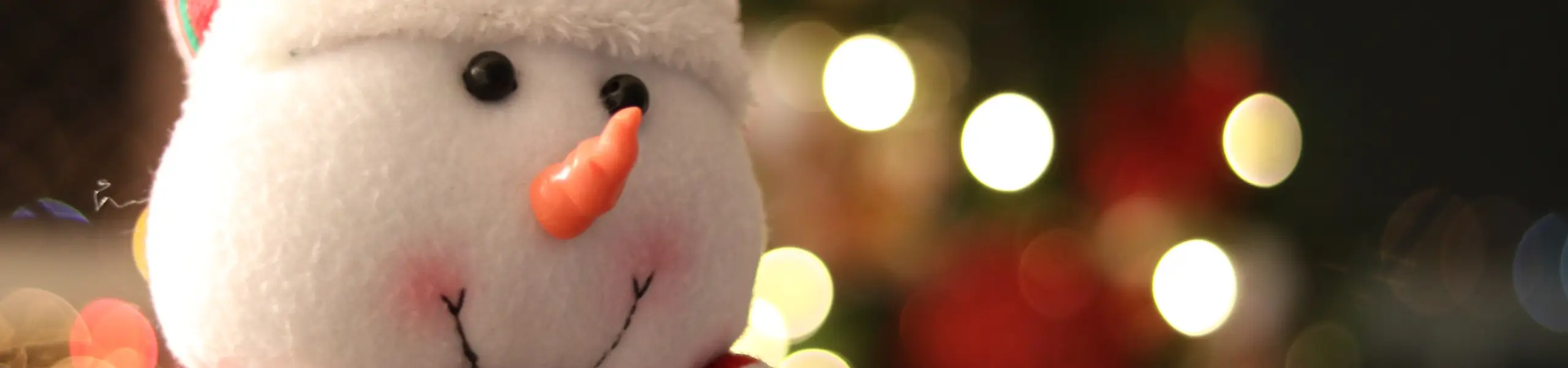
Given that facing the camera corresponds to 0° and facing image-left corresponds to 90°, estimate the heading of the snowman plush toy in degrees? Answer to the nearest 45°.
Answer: approximately 315°

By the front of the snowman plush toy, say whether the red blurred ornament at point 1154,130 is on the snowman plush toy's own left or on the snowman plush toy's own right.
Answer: on the snowman plush toy's own left
